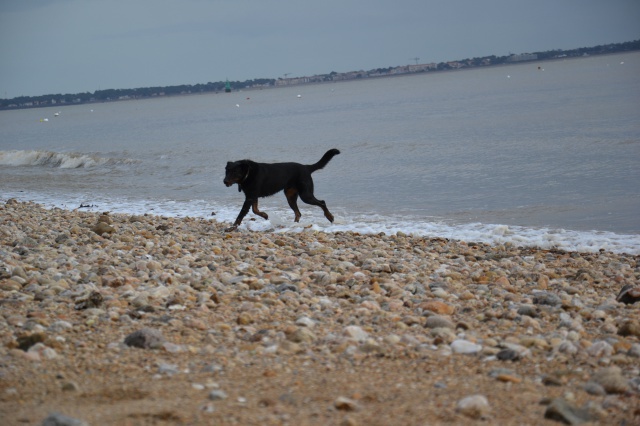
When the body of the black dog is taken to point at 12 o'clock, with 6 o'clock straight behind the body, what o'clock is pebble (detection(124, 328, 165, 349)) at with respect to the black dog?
The pebble is roughly at 9 o'clock from the black dog.

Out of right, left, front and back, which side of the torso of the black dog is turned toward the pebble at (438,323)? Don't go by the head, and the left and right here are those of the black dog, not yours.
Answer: left

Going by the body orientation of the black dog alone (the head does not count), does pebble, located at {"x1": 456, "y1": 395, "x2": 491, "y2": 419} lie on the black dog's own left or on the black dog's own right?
on the black dog's own left

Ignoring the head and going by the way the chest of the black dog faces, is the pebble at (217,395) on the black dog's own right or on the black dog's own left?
on the black dog's own left

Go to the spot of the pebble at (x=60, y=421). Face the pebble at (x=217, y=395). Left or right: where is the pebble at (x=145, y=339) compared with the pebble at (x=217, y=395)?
left

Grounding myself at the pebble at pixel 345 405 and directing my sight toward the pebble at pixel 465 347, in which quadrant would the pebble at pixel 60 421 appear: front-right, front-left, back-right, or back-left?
back-left

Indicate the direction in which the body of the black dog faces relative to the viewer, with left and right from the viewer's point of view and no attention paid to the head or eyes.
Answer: facing to the left of the viewer

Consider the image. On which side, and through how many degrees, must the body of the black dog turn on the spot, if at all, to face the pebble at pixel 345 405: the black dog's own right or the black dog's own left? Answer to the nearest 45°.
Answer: approximately 90° to the black dog's own left

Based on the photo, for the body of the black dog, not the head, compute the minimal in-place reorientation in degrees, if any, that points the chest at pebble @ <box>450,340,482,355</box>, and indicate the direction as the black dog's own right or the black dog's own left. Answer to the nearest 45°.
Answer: approximately 90° to the black dog's own left

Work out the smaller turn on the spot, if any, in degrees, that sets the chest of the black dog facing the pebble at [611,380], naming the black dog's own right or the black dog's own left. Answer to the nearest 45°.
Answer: approximately 90° to the black dog's own left
